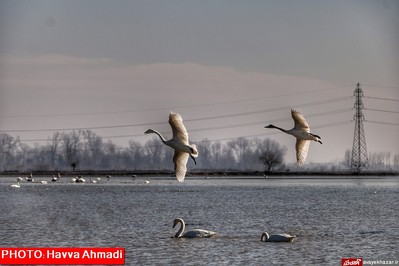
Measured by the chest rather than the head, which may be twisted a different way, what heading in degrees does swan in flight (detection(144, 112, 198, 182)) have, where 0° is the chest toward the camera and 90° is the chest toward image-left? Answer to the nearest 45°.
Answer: approximately 90°

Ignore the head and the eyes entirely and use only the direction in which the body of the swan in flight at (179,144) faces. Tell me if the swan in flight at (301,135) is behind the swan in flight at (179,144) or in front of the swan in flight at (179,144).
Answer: behind

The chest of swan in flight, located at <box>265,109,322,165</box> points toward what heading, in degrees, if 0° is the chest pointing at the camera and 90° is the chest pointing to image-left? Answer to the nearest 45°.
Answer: approximately 90°

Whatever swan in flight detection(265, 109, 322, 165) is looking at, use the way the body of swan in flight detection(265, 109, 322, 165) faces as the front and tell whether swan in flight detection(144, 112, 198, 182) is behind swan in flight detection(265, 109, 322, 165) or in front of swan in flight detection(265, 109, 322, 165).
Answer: in front

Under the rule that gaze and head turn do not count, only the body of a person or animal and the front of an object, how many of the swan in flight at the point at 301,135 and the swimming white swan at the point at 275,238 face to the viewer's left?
2

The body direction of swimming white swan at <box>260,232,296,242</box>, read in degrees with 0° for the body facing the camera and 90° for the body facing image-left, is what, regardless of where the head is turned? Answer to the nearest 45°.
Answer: approximately 90°
